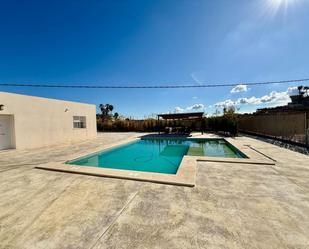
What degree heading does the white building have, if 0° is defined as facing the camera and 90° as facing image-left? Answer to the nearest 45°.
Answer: approximately 315°

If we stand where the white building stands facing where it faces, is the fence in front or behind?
in front
